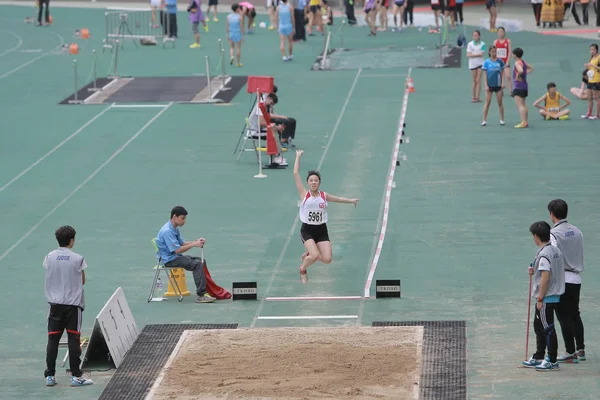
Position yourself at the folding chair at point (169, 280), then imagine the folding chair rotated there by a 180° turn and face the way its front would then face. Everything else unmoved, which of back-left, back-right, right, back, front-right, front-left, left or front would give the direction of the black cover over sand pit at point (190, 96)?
right

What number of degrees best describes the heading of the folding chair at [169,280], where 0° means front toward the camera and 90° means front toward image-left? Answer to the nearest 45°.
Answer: approximately 270°

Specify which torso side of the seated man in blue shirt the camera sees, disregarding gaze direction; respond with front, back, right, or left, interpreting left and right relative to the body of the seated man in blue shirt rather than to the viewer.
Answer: right

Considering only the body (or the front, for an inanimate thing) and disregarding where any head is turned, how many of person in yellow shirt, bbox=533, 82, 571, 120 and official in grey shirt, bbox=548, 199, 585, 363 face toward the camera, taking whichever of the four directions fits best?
1

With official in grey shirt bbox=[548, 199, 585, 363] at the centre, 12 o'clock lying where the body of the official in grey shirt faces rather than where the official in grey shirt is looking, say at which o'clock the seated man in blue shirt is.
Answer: The seated man in blue shirt is roughly at 11 o'clock from the official in grey shirt.

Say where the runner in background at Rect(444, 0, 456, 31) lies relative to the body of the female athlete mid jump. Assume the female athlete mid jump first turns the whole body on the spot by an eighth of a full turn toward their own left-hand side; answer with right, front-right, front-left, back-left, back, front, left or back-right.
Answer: back-left

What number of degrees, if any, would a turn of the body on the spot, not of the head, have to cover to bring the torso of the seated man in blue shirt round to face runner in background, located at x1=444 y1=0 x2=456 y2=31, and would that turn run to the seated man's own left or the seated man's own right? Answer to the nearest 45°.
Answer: approximately 90° to the seated man's own left

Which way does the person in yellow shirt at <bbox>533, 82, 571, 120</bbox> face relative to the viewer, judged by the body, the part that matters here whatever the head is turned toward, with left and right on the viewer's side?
facing the viewer

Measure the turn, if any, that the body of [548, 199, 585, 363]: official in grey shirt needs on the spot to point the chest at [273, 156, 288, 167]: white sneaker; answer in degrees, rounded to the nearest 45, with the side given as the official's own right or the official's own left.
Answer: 0° — they already face it

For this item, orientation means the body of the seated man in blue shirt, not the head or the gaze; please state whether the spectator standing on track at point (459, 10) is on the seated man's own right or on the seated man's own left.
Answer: on the seated man's own left

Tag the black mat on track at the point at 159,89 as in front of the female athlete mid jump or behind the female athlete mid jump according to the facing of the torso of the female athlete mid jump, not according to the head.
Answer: behind

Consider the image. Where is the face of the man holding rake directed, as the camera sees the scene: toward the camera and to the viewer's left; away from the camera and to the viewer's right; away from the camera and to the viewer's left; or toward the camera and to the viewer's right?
away from the camera and to the viewer's left

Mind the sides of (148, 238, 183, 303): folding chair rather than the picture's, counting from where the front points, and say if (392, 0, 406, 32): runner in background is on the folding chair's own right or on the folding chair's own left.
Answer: on the folding chair's own left

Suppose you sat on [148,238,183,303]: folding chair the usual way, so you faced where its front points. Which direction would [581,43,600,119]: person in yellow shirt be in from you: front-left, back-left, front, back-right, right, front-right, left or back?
front-left
